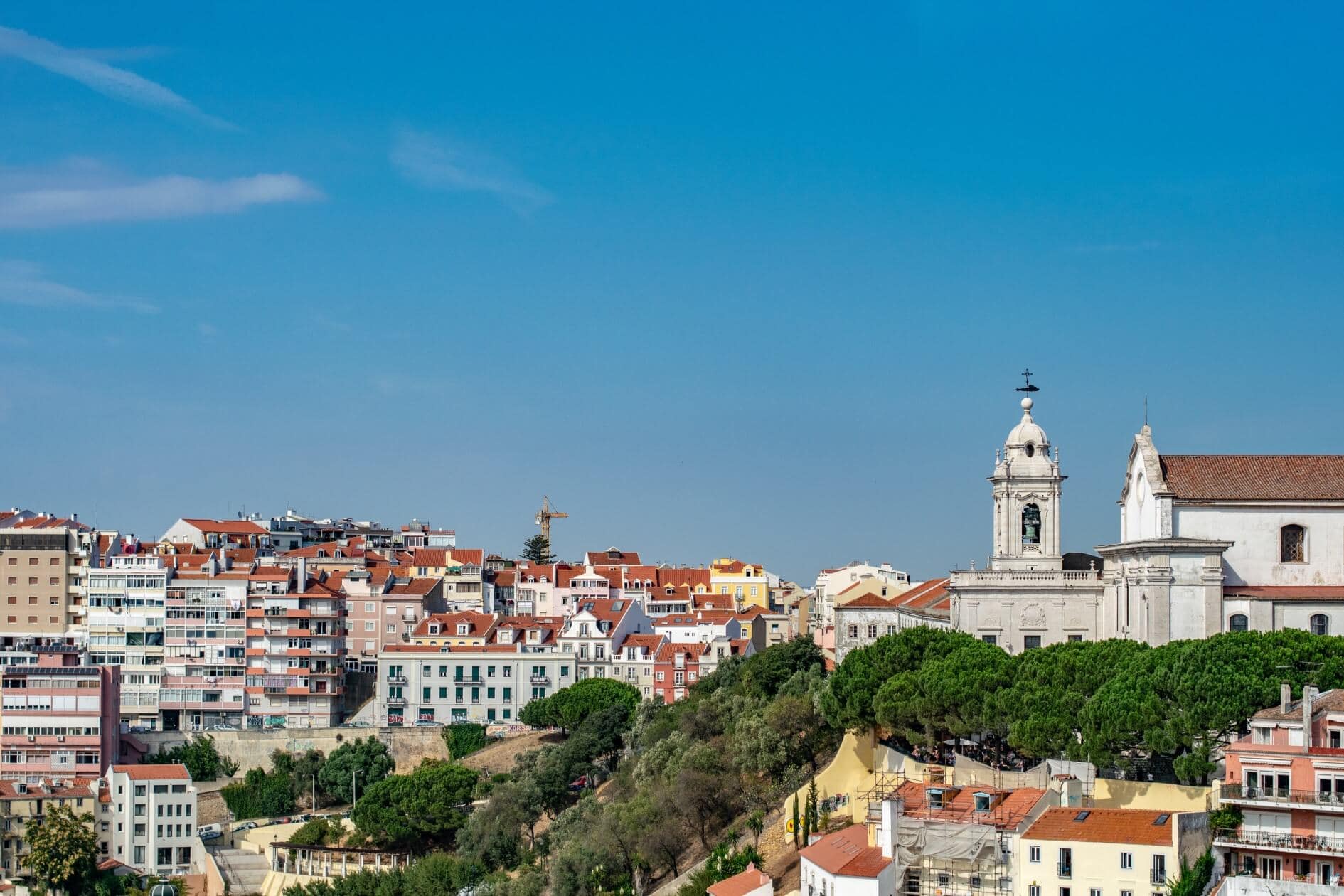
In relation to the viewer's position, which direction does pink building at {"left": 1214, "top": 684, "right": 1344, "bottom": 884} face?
facing the viewer

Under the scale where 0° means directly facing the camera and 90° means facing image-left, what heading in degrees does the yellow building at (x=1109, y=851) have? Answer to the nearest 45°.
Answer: approximately 0°

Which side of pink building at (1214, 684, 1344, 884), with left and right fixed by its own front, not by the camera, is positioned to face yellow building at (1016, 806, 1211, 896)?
right

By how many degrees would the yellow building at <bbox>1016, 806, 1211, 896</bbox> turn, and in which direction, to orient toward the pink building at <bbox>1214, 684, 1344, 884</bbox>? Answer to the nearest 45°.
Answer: approximately 90° to its left

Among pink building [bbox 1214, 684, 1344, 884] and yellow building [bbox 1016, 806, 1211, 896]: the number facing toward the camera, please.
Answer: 2

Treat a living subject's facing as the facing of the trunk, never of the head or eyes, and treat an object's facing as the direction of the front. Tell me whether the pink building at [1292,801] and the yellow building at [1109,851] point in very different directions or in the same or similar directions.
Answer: same or similar directions
